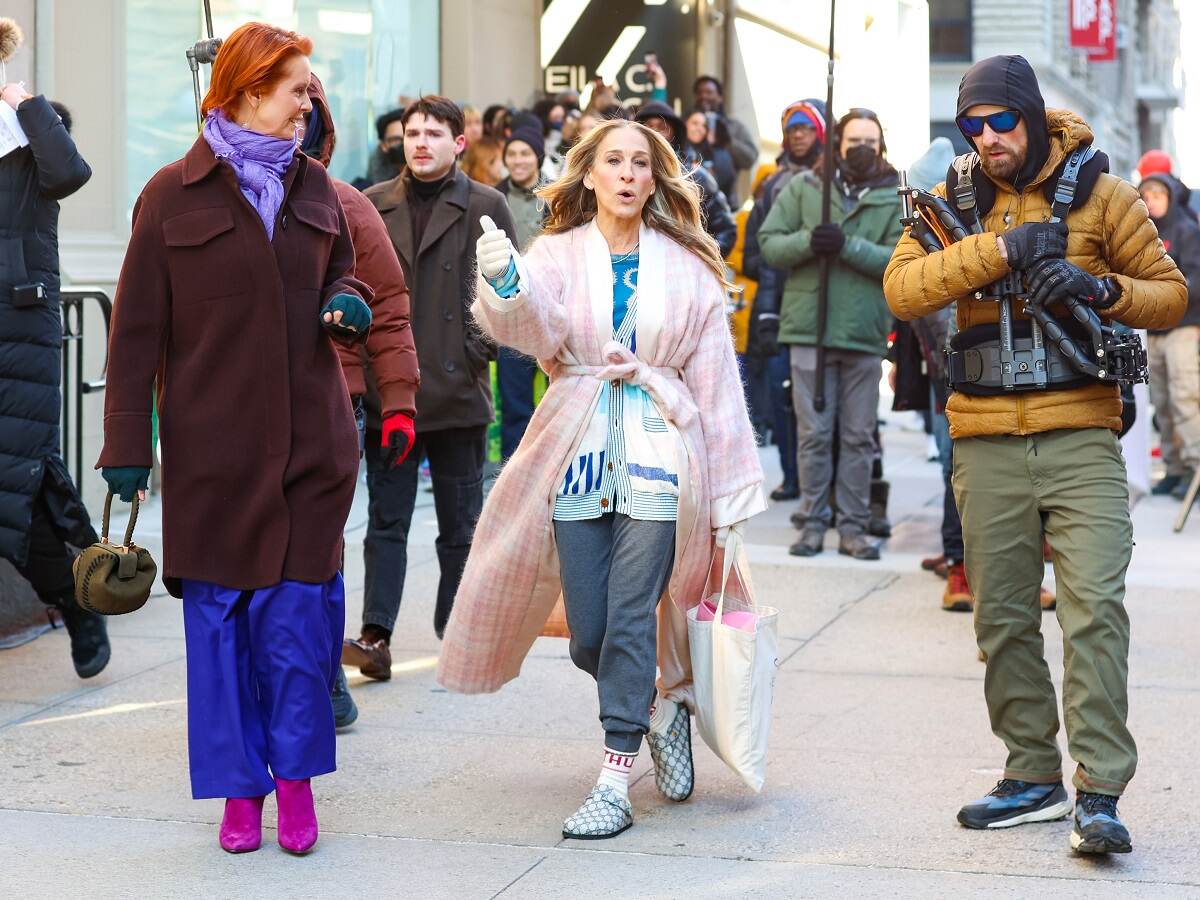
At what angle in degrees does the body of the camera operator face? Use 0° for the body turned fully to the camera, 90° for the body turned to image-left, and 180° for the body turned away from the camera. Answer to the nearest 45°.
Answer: approximately 0°

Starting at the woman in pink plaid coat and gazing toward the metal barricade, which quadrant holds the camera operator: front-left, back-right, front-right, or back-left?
back-right

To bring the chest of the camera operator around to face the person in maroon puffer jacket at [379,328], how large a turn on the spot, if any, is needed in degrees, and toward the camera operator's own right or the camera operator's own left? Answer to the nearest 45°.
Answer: approximately 90° to the camera operator's own right

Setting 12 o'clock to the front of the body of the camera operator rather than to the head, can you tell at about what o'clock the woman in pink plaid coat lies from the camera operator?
The woman in pink plaid coat is roughly at 3 o'clock from the camera operator.

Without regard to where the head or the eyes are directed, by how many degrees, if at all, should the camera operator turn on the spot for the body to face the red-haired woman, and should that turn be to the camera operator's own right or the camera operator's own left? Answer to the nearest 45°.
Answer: approximately 90° to the camera operator's own right
